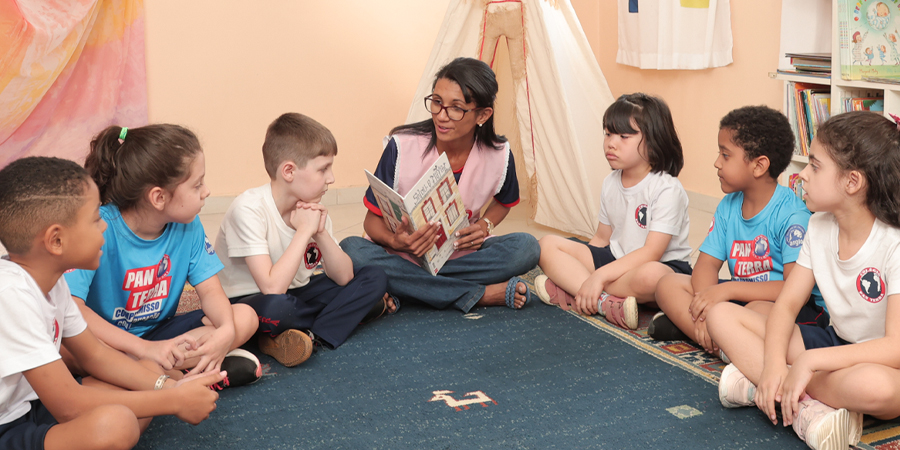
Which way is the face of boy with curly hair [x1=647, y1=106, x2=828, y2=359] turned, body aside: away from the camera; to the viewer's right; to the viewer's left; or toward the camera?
to the viewer's left

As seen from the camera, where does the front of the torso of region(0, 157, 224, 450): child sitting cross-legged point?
to the viewer's right

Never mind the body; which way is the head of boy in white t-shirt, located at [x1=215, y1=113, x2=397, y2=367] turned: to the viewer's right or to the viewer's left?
to the viewer's right

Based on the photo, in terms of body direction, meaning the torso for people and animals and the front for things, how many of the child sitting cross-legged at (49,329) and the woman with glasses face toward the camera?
1

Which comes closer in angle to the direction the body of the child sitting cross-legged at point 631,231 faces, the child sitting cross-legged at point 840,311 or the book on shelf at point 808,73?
the child sitting cross-legged

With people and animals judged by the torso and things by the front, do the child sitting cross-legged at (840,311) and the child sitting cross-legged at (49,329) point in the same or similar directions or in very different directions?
very different directions

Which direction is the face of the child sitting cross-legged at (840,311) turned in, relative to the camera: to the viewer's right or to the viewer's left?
to the viewer's left

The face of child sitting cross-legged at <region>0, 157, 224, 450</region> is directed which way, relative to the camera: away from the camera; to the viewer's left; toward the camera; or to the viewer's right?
to the viewer's right
